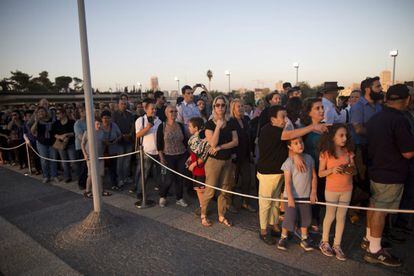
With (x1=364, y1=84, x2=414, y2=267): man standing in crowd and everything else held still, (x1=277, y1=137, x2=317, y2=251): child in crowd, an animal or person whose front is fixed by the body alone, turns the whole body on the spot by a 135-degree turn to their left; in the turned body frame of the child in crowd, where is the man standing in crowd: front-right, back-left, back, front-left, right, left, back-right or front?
front-right

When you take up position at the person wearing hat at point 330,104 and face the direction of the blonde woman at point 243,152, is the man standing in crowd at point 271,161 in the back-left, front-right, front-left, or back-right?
front-left

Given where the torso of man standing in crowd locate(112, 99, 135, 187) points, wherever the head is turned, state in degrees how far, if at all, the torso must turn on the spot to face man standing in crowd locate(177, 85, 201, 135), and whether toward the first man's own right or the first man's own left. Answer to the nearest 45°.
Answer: approximately 90° to the first man's own left

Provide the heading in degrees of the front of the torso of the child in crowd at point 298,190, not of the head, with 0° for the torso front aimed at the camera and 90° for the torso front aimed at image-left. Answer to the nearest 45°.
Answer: approximately 0°

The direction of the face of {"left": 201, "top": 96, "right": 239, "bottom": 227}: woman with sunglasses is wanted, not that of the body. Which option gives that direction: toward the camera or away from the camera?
toward the camera

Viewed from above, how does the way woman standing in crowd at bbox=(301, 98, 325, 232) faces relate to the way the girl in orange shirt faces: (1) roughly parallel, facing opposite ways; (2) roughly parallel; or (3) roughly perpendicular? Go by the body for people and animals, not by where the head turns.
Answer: roughly parallel

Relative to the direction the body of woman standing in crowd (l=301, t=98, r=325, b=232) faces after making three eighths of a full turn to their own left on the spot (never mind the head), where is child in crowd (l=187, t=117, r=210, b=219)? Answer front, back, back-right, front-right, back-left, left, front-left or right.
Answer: left

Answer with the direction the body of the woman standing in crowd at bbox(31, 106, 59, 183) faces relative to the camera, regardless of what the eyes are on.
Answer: toward the camera

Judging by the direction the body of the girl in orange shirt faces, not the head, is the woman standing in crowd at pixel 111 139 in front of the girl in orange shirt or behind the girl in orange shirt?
behind
